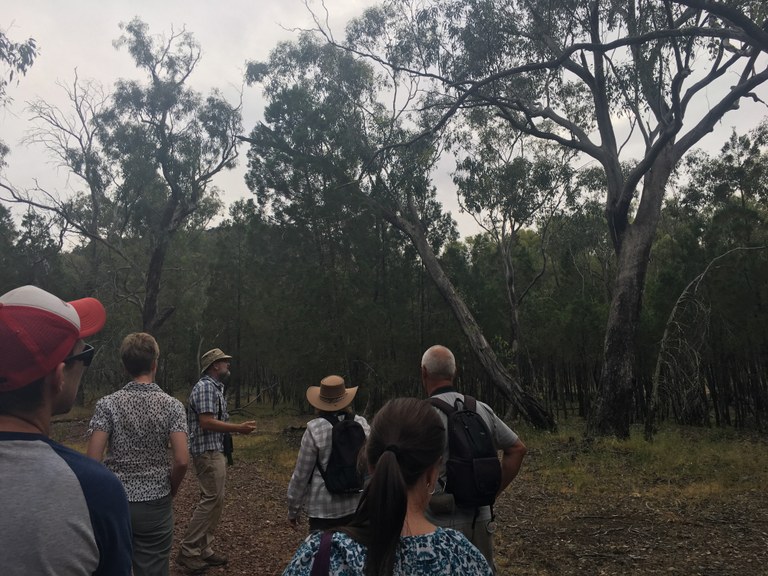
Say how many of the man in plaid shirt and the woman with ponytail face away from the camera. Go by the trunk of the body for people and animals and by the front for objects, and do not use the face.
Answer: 1

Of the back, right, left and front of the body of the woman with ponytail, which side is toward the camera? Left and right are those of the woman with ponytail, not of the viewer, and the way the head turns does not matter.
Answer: back

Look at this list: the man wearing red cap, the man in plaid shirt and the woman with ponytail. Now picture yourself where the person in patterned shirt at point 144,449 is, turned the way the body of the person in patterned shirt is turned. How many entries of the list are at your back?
2

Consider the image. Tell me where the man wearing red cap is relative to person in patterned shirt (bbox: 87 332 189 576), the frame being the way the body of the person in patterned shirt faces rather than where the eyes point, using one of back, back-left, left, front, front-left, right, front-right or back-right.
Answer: back

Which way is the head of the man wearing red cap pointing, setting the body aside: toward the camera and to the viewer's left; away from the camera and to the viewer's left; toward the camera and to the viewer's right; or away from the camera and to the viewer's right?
away from the camera and to the viewer's right

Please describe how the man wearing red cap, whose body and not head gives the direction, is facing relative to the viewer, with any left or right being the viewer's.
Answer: facing away from the viewer and to the right of the viewer

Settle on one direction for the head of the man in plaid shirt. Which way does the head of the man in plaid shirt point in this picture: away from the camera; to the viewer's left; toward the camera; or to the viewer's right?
to the viewer's right

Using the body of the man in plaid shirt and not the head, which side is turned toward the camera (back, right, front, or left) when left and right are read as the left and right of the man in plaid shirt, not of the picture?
right

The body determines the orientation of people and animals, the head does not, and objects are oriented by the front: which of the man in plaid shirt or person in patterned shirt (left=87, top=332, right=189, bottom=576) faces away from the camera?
the person in patterned shirt

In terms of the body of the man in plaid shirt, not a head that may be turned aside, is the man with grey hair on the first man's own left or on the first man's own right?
on the first man's own right

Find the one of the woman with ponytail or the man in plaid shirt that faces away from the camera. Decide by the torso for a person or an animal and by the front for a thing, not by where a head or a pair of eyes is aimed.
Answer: the woman with ponytail

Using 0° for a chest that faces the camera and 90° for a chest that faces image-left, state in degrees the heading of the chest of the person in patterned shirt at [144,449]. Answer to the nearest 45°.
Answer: approximately 180°

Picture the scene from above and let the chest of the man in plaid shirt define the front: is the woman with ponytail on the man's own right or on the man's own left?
on the man's own right

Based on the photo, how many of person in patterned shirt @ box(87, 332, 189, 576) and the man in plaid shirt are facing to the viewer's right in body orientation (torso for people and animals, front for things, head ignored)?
1
